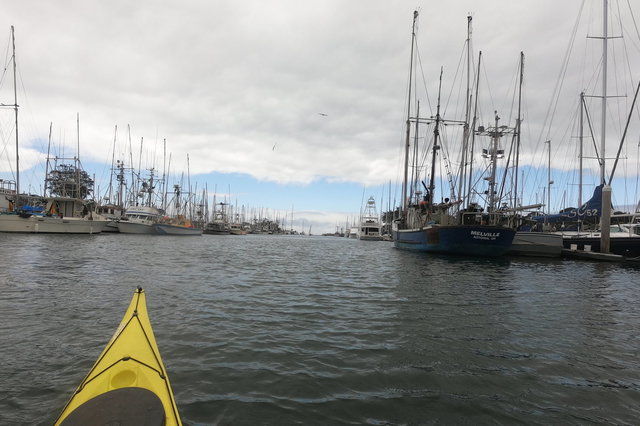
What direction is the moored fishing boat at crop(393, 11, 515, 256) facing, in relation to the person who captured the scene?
facing away from the viewer and to the left of the viewer
